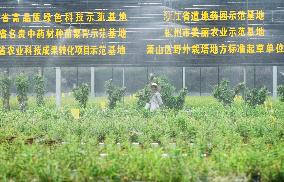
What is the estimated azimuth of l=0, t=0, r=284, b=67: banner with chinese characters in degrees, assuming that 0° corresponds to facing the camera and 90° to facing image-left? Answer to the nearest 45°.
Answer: approximately 0°

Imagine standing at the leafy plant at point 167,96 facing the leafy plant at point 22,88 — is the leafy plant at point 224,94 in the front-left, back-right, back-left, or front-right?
back-right

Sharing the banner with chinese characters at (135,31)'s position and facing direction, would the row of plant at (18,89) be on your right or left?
on your right
